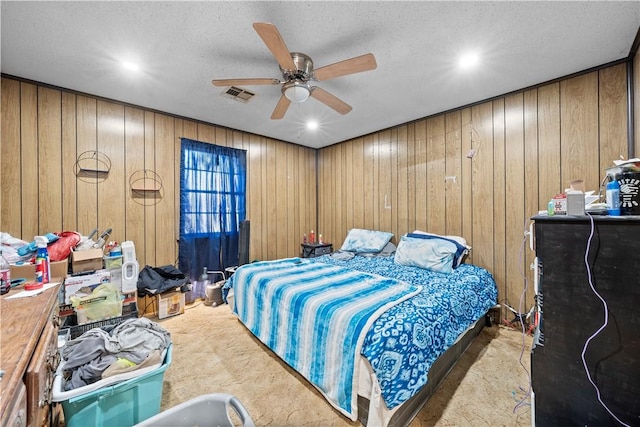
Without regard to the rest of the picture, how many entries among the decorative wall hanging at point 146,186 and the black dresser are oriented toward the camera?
1

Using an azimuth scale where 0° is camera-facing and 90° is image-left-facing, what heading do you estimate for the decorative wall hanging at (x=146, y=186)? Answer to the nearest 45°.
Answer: approximately 0°

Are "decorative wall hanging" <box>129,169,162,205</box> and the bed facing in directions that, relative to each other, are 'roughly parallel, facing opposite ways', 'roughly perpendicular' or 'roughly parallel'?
roughly perpendicular

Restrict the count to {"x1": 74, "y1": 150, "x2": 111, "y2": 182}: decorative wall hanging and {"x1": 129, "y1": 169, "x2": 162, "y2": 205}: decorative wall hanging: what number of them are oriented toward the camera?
2

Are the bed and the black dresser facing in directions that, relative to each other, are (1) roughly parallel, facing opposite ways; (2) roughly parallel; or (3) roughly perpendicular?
roughly perpendicular

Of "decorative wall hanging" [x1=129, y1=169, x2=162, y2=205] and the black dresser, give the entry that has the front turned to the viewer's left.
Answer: the black dresser

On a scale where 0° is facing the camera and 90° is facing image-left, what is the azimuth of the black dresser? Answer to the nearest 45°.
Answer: approximately 90°

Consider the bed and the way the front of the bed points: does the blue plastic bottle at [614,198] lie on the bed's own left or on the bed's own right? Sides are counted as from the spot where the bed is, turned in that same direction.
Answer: on the bed's own left
